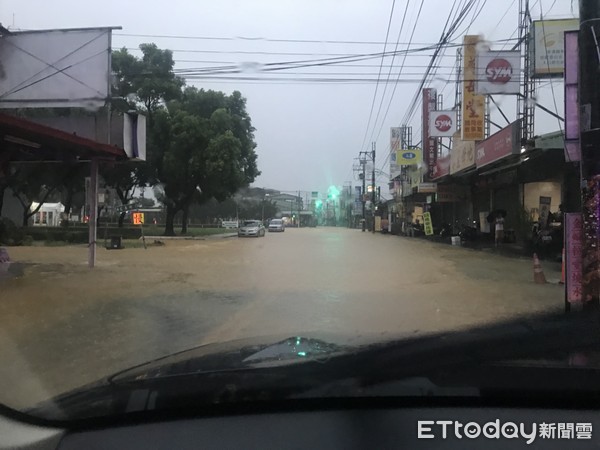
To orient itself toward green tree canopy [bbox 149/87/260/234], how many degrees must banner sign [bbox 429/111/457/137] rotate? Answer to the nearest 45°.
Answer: approximately 90° to its right

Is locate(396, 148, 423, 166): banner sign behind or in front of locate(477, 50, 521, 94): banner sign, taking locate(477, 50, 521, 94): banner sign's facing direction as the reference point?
behind

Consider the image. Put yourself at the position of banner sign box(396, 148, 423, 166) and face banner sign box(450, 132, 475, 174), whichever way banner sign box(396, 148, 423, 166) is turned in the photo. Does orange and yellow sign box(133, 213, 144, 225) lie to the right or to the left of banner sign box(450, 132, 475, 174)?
right

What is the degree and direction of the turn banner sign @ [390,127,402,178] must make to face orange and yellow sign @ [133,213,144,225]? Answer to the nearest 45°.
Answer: approximately 45° to its right

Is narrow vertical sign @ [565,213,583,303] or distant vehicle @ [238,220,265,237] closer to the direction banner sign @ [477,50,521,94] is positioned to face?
the narrow vertical sign

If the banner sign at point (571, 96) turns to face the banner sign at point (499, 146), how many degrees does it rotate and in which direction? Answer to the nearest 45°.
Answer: approximately 180°

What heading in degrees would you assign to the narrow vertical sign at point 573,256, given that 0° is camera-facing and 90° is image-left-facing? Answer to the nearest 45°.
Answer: approximately 0°

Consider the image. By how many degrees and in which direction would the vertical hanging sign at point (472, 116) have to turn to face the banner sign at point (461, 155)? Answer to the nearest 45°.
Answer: approximately 180°
